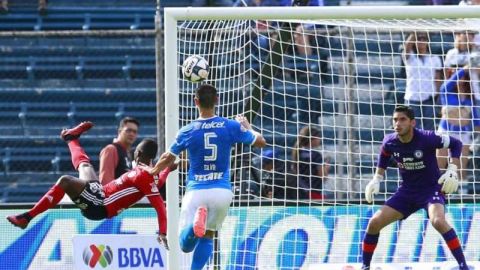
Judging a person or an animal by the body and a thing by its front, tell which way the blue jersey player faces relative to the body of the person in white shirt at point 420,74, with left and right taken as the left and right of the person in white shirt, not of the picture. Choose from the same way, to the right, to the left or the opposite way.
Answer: the opposite way

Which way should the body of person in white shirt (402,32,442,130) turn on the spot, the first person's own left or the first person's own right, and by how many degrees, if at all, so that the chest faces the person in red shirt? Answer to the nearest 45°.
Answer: approximately 90° to the first person's own right

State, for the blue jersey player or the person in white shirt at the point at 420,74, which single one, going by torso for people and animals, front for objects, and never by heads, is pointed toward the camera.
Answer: the person in white shirt

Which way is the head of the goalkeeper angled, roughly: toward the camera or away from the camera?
toward the camera

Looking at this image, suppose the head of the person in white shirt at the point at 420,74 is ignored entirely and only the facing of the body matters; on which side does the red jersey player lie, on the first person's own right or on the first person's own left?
on the first person's own right

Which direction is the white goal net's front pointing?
toward the camera

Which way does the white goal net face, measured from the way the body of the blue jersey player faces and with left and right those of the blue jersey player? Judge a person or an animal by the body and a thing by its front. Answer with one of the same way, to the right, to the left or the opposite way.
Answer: the opposite way

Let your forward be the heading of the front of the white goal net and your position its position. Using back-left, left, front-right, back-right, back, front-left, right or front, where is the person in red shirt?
right

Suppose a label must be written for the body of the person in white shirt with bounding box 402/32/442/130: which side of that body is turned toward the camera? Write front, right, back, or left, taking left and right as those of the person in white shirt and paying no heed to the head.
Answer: front

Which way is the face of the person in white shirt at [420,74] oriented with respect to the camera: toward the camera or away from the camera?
toward the camera

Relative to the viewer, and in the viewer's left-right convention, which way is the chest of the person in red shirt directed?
facing the viewer and to the right of the viewer

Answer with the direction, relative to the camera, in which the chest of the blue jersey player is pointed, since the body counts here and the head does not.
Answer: away from the camera

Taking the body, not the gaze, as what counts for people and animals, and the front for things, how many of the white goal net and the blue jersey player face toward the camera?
1

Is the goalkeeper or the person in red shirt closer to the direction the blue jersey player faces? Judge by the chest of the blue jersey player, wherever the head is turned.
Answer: the person in red shirt
